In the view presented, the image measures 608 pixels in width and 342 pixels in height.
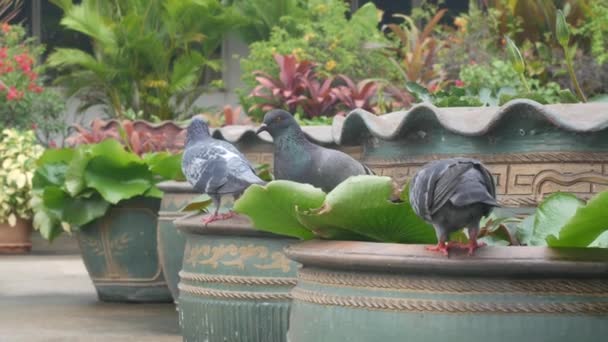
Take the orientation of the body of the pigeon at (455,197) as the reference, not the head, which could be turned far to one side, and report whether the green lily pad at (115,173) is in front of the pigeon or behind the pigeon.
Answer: in front

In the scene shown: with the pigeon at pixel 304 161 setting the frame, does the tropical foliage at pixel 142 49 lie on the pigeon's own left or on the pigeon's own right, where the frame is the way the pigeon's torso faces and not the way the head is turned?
on the pigeon's own right

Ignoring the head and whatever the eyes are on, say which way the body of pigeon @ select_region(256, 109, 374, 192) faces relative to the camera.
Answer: to the viewer's left

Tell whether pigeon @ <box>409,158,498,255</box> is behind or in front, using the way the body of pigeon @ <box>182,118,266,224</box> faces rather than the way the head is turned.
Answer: behind

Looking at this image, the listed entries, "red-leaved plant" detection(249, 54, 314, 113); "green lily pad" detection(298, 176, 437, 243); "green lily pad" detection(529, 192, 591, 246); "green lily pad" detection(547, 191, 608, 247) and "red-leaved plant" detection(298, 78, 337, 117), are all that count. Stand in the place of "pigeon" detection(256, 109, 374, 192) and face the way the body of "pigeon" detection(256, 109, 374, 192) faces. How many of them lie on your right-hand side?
2

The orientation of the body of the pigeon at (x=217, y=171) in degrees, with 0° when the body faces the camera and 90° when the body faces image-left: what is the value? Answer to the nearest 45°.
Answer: approximately 135°
